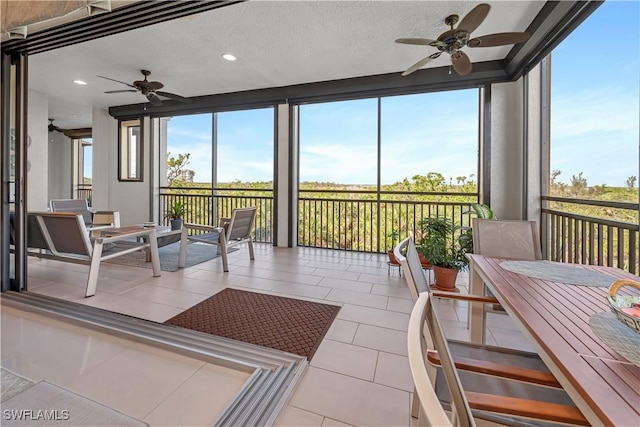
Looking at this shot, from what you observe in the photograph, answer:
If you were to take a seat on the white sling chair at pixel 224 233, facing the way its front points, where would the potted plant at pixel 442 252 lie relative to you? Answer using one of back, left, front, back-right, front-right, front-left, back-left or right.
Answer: back

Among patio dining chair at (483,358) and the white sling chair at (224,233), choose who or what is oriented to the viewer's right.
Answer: the patio dining chair

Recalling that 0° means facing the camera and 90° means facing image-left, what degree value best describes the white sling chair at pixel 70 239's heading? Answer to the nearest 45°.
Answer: approximately 225°

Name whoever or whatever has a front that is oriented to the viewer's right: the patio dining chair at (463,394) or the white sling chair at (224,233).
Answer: the patio dining chair

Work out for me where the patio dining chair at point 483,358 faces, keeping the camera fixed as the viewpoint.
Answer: facing to the right of the viewer

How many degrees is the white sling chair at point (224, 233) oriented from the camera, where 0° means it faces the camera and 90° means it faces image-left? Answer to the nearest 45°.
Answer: approximately 135°

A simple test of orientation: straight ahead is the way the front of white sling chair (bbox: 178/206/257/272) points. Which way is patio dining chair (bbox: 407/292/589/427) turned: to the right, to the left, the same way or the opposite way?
the opposite way

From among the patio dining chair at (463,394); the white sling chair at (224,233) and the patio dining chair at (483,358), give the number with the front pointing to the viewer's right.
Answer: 2

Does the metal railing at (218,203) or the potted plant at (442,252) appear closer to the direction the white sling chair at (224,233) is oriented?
the metal railing
